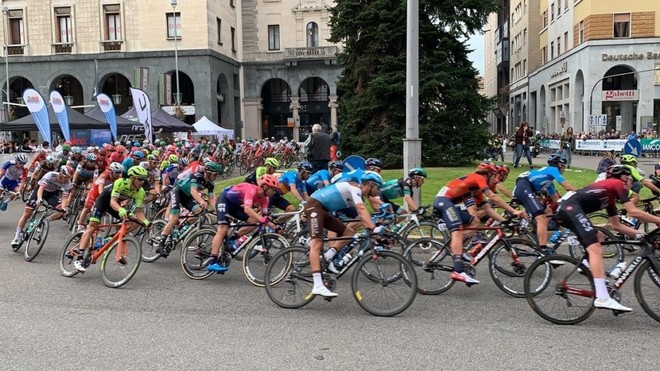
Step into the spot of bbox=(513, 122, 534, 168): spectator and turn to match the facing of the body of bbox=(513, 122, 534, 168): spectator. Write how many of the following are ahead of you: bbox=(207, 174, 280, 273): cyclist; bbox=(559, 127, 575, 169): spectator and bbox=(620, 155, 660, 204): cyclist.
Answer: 2

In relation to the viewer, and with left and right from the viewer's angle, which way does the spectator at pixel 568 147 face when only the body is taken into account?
facing the viewer

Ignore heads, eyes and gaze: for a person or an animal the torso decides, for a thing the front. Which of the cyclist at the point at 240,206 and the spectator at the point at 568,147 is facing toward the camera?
the spectator

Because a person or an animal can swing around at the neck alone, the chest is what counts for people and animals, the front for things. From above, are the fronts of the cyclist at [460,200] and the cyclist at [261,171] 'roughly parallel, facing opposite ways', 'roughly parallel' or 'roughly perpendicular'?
roughly parallel

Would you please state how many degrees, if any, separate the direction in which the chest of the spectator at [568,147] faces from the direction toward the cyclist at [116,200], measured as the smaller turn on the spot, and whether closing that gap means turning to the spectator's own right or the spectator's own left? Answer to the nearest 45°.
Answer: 0° — they already face them

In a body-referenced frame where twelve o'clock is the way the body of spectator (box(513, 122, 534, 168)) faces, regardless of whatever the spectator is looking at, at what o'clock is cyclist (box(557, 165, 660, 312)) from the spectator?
The cyclist is roughly at 12 o'clock from the spectator.
